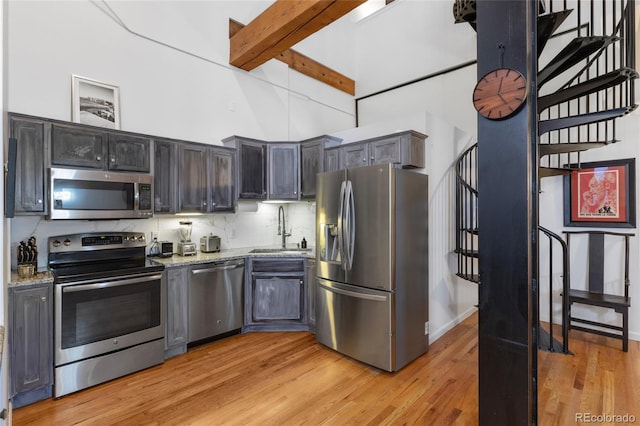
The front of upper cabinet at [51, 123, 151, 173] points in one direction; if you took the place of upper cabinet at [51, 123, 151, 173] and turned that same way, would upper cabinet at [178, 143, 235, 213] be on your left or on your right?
on your left

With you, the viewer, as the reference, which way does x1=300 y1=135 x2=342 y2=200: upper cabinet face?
facing the viewer and to the left of the viewer

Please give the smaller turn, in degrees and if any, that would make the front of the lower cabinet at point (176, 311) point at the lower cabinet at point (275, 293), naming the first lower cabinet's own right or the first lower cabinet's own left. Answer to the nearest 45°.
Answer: approximately 45° to the first lower cabinet's own left

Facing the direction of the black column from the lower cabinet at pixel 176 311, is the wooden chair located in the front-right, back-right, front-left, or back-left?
front-left

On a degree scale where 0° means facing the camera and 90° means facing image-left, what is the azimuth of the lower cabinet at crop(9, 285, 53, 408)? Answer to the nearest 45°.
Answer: approximately 315°

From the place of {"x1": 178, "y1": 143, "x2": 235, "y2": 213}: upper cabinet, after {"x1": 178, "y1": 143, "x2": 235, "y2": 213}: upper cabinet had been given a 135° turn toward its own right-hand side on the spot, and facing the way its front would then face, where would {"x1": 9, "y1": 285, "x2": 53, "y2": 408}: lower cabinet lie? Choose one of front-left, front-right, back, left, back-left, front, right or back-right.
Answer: front-left

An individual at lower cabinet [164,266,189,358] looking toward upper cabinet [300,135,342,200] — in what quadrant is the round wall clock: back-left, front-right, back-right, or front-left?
front-right

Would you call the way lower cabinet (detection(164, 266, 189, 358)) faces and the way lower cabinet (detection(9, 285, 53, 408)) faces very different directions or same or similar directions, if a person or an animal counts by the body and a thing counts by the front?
same or similar directions

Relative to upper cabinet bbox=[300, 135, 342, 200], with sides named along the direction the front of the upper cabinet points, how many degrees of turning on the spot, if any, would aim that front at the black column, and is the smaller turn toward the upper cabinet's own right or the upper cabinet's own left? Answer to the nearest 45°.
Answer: approximately 90° to the upper cabinet's own left

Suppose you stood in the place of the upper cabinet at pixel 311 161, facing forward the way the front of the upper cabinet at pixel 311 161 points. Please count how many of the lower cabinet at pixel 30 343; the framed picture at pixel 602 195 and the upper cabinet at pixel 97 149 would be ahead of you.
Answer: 2

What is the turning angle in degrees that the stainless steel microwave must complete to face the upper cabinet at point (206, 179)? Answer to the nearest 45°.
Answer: approximately 45° to its left
